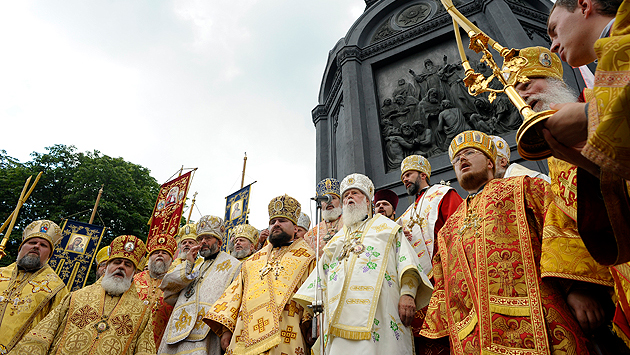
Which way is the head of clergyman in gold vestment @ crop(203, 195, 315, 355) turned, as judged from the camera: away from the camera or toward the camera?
toward the camera

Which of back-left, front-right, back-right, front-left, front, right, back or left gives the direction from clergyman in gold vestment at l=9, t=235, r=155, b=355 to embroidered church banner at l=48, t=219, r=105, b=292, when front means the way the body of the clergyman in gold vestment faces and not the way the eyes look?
back

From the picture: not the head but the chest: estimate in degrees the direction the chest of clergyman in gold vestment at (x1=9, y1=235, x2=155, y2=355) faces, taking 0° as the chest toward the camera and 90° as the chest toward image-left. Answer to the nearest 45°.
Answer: approximately 0°

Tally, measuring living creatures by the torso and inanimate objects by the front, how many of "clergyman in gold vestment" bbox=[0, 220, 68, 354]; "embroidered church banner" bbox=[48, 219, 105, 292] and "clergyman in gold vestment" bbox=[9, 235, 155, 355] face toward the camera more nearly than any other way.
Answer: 3

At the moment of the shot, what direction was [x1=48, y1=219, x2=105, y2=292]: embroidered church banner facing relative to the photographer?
facing the viewer

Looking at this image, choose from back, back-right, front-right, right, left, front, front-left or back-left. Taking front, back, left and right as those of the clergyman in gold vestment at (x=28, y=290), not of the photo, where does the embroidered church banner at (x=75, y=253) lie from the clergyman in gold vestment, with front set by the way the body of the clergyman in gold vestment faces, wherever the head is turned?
back

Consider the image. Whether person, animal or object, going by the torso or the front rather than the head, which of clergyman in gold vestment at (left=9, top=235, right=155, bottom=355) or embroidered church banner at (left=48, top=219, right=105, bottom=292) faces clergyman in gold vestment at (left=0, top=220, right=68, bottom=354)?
the embroidered church banner

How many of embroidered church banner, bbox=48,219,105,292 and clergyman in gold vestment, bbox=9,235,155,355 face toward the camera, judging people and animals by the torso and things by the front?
2

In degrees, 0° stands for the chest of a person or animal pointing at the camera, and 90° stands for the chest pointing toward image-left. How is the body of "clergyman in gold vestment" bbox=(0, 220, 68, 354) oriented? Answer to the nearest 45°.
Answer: approximately 0°

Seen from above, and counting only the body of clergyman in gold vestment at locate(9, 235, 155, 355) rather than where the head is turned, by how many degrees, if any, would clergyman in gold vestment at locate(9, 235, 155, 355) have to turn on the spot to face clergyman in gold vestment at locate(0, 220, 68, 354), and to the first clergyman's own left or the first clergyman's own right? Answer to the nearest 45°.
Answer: approximately 135° to the first clergyman's own right

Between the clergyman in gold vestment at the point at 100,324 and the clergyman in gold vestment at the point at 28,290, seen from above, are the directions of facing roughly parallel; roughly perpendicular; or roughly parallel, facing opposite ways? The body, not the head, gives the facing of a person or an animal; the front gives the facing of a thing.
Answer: roughly parallel

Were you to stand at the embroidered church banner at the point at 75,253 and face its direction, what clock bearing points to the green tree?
The green tree is roughly at 6 o'clock from the embroidered church banner.
